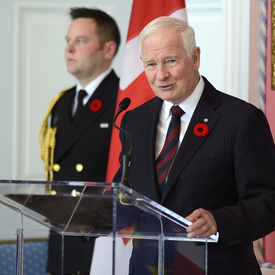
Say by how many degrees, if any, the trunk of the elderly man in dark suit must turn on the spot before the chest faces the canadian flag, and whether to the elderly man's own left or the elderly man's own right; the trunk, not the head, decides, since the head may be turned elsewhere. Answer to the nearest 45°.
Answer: approximately 135° to the elderly man's own right

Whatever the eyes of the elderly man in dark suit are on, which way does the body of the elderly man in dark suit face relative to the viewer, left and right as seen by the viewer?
facing the viewer and to the left of the viewer
